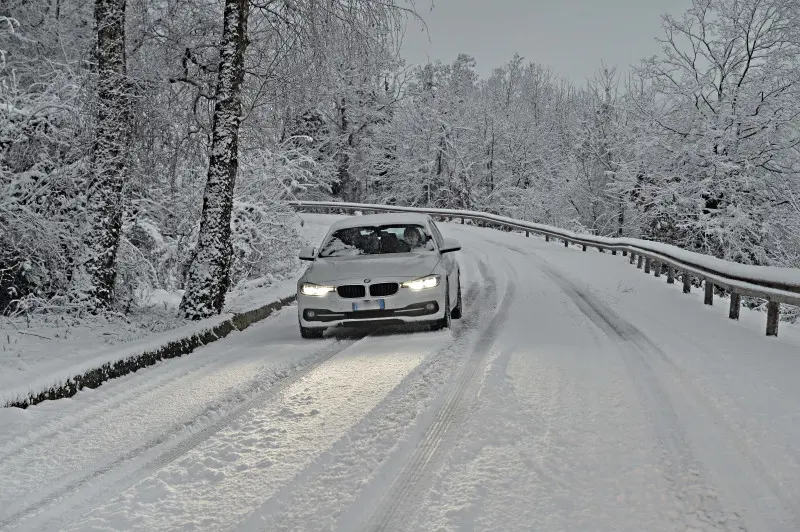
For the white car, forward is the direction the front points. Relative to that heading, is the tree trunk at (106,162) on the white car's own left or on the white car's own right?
on the white car's own right

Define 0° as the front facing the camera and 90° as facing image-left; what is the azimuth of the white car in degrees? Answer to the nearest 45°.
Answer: approximately 0°

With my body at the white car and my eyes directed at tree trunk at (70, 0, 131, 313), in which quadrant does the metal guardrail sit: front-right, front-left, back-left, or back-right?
back-right
